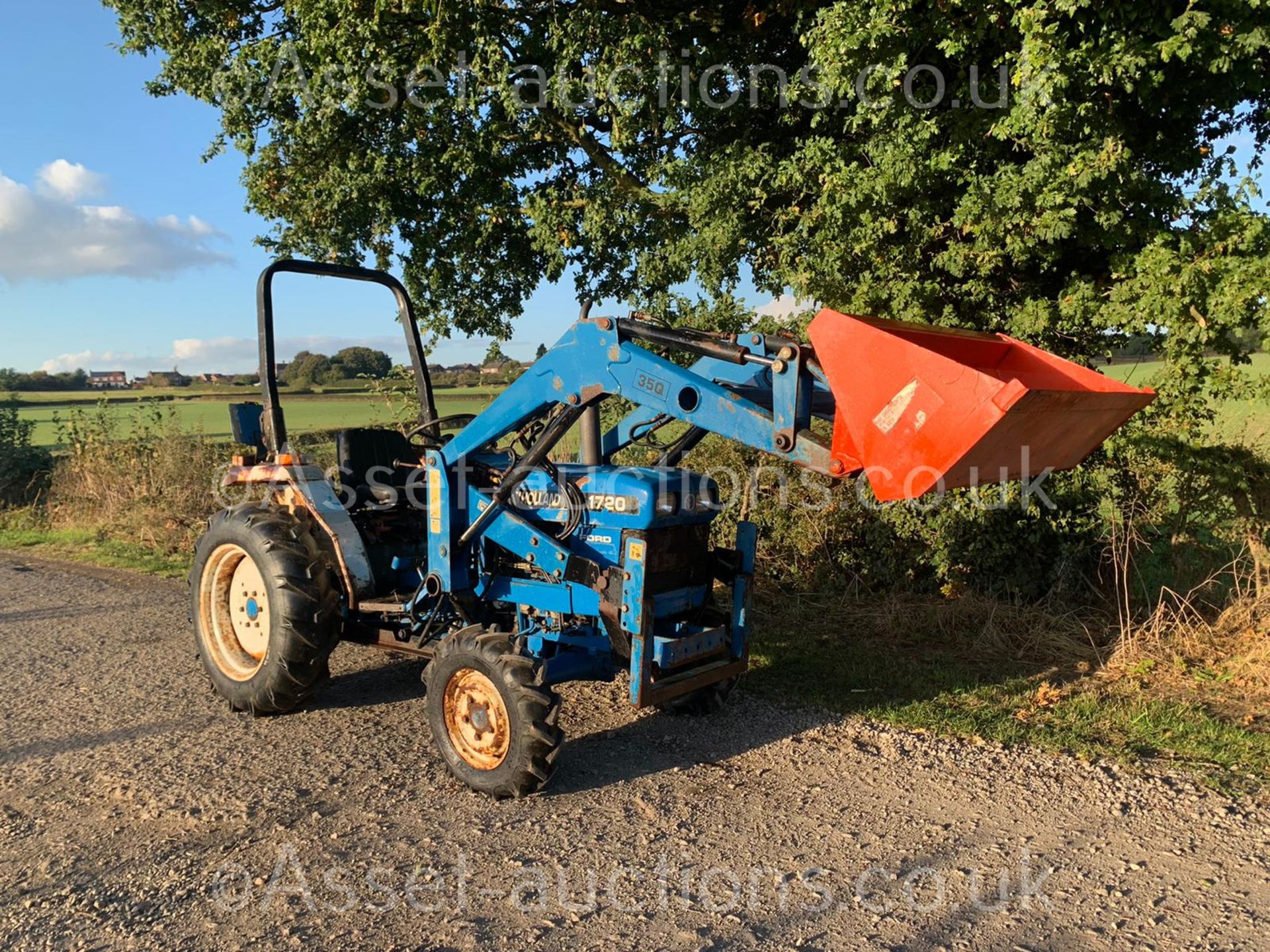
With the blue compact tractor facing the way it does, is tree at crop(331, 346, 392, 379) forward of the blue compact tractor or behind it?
behind

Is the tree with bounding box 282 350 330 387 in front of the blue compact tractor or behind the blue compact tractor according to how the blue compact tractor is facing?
behind

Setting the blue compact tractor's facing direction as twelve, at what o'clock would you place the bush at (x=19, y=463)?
The bush is roughly at 6 o'clock from the blue compact tractor.

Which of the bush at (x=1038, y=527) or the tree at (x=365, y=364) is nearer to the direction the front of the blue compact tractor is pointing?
the bush

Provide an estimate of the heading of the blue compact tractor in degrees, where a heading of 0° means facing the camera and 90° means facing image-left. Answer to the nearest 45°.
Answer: approximately 315°

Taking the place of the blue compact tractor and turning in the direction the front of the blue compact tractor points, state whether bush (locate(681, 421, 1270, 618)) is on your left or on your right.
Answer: on your left
